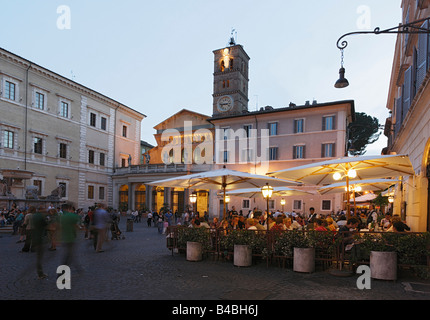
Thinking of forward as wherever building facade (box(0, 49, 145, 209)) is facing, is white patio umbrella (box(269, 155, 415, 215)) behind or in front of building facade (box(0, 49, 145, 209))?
in front

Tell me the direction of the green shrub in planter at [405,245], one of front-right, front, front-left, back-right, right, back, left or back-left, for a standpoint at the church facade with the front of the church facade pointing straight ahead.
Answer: front-left

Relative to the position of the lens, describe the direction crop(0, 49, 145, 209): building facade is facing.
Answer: facing the viewer and to the right of the viewer

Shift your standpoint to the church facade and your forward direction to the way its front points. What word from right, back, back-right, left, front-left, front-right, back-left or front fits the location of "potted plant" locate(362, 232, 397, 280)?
front-left

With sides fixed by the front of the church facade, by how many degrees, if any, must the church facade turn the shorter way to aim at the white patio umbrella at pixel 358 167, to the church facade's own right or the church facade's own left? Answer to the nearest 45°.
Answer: approximately 45° to the church facade's own left
